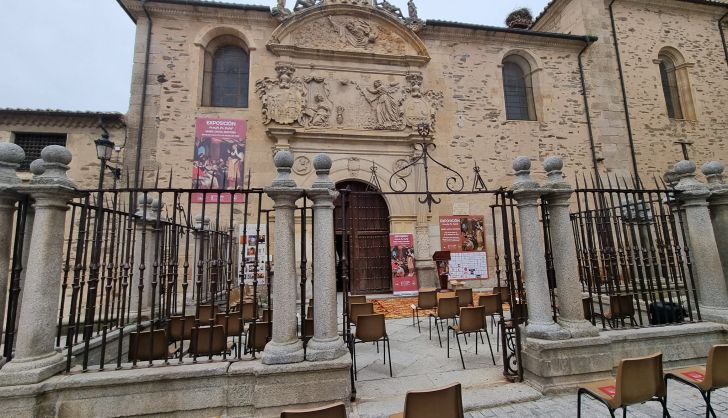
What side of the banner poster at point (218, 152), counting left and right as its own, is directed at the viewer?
front

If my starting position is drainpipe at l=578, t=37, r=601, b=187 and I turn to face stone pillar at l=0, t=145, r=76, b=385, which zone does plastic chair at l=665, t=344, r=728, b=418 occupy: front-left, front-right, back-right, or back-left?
front-left

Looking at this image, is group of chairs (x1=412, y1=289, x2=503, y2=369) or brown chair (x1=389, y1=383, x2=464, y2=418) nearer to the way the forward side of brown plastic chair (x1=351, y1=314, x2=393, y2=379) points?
the group of chairs

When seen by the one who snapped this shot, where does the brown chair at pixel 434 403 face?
facing away from the viewer and to the left of the viewer

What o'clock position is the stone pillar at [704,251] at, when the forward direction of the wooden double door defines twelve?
The stone pillar is roughly at 11 o'clock from the wooden double door.

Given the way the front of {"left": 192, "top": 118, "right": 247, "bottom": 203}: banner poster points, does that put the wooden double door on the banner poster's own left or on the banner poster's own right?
on the banner poster's own left

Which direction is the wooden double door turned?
toward the camera

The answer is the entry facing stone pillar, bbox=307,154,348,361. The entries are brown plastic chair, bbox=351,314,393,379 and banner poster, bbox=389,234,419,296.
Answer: the banner poster

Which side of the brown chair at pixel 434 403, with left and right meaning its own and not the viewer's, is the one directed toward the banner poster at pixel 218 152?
front

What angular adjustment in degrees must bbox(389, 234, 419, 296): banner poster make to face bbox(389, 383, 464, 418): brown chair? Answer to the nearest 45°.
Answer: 0° — it already faces it

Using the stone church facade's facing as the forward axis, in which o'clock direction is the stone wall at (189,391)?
The stone wall is roughly at 1 o'clock from the stone church facade.

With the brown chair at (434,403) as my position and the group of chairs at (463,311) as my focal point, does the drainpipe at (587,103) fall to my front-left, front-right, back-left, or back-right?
front-right

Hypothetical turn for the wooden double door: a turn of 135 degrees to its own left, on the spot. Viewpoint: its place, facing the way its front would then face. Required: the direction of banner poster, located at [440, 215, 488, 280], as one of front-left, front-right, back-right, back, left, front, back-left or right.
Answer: front-right

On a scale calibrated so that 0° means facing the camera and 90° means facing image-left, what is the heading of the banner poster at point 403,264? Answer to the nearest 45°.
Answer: approximately 0°

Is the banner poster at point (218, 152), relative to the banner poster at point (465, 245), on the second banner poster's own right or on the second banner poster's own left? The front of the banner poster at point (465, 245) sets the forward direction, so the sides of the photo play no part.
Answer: on the second banner poster's own right

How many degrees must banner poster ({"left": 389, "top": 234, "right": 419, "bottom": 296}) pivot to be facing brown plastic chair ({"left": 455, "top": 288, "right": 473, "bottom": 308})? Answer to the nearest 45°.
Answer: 0° — it already faces it

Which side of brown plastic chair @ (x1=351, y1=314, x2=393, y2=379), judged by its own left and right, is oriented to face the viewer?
back
